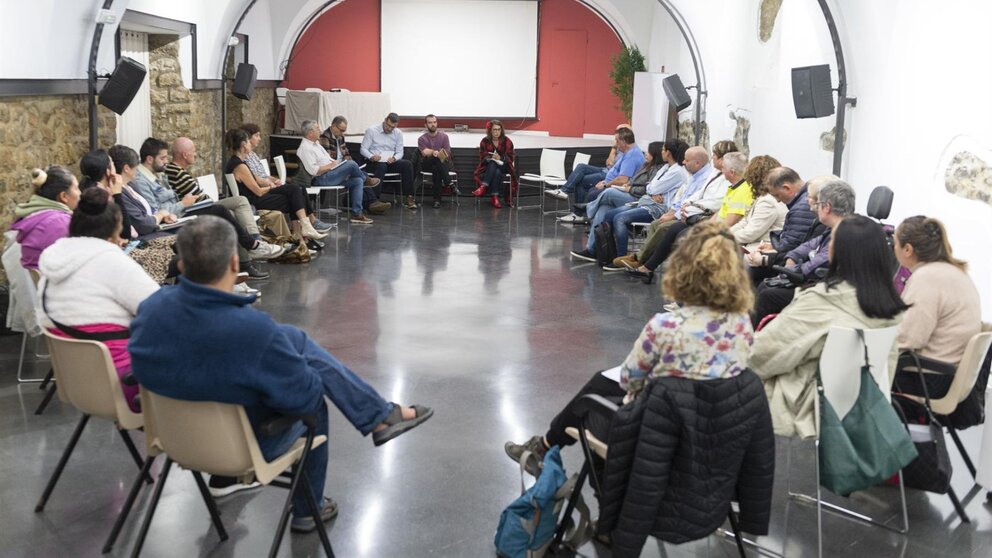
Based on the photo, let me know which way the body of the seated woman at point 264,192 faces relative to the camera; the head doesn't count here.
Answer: to the viewer's right

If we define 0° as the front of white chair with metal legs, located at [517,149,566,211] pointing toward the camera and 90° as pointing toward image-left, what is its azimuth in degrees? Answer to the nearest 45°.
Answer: approximately 45°

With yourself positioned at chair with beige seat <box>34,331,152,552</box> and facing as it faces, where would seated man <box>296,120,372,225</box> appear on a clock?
The seated man is roughly at 11 o'clock from the chair with beige seat.

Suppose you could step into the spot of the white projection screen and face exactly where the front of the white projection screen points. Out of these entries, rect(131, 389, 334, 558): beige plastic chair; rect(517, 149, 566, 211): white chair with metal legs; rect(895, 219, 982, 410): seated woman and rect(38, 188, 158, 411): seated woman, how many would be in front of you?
4

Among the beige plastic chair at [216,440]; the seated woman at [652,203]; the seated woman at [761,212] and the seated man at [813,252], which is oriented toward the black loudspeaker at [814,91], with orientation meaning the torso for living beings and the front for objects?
the beige plastic chair

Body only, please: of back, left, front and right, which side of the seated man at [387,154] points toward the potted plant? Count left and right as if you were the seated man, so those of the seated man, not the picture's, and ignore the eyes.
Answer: left

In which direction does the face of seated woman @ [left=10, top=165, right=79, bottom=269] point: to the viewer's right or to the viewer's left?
to the viewer's right

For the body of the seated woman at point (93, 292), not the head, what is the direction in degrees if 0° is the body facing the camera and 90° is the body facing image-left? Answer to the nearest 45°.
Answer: approximately 225°

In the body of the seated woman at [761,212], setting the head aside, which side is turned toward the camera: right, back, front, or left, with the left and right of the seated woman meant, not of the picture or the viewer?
left

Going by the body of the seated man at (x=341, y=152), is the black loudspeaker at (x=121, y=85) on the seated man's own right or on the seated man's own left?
on the seated man's own right

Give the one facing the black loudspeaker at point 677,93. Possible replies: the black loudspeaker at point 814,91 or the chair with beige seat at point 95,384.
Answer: the chair with beige seat
